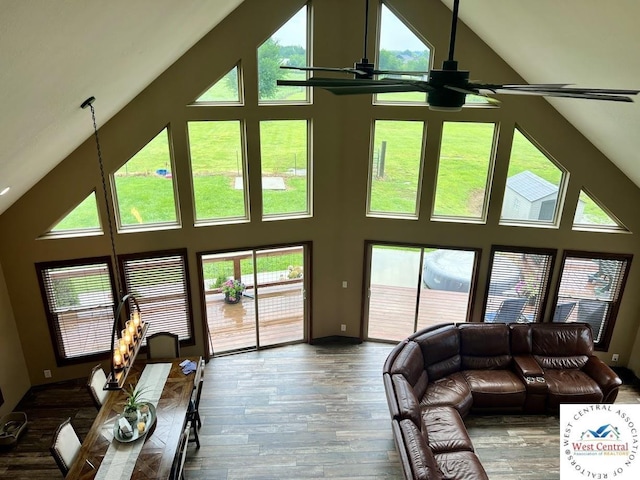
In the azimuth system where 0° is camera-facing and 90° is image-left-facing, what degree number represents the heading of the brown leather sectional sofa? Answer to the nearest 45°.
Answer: approximately 315°

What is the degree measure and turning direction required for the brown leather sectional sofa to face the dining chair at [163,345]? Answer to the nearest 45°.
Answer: approximately 90° to its right

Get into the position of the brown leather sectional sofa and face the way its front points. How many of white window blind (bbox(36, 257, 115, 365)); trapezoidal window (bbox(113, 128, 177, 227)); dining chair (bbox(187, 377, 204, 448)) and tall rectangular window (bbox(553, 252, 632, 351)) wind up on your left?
1

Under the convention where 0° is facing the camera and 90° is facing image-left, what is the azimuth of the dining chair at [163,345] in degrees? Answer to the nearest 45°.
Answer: approximately 0°

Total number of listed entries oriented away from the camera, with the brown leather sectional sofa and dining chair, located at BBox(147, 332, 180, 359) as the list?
0

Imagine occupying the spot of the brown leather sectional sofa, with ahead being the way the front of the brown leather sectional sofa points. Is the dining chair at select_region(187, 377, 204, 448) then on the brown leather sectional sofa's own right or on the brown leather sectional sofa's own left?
on the brown leather sectional sofa's own right

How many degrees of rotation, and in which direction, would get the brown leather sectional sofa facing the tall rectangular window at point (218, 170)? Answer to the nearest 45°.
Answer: approximately 135° to its right

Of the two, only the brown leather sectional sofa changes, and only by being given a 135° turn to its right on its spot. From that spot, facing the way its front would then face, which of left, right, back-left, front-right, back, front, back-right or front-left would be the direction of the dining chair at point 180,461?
front-left

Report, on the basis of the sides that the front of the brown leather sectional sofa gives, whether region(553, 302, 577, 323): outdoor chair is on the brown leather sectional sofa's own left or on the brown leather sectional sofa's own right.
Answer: on the brown leather sectional sofa's own left

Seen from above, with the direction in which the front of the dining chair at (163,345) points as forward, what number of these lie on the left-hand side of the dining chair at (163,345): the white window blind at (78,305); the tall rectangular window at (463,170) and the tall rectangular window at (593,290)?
2
